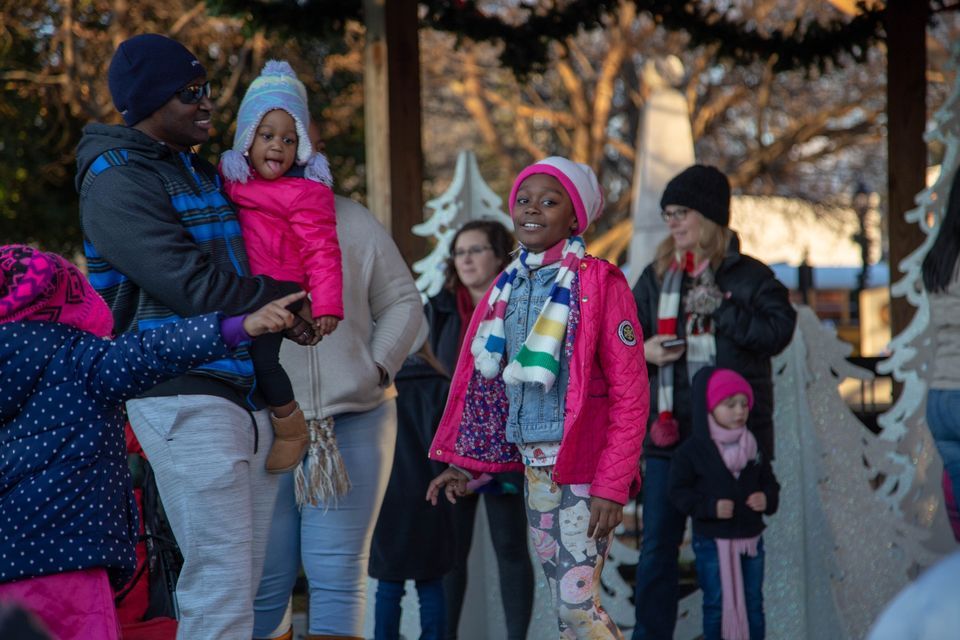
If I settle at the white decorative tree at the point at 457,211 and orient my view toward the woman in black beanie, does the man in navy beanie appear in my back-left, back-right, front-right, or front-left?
front-right

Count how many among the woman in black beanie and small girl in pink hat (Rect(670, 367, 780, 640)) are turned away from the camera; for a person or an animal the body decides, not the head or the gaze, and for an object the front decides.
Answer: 0

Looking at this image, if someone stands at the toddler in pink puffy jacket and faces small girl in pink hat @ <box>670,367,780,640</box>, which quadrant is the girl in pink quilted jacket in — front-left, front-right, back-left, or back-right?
front-right

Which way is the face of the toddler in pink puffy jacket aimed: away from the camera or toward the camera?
toward the camera

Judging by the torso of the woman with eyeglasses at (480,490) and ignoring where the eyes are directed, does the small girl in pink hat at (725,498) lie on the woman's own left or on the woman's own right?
on the woman's own left

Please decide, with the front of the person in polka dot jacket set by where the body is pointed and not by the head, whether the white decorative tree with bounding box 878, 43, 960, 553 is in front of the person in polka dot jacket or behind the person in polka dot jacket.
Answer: in front

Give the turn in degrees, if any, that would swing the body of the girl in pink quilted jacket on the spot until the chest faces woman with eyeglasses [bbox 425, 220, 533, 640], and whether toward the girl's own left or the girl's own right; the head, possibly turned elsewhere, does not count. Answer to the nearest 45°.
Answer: approximately 135° to the girl's own right

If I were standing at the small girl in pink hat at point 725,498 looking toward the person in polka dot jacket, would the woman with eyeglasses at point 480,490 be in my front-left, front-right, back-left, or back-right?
front-right

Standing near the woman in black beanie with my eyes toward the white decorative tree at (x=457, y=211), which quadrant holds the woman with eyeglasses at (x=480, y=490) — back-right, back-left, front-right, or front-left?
front-left

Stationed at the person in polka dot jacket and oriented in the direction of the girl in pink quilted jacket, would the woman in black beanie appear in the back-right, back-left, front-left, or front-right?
front-left

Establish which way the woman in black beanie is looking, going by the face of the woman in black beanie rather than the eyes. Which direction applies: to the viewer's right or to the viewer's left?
to the viewer's left

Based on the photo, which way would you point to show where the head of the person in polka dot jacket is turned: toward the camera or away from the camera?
away from the camera

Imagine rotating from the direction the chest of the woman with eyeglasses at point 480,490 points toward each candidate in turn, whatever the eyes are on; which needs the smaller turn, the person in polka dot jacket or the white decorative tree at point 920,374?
the person in polka dot jacket

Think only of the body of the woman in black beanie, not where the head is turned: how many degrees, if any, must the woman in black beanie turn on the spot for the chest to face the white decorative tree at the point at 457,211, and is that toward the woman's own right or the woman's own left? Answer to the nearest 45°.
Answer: approximately 90° to the woman's own right

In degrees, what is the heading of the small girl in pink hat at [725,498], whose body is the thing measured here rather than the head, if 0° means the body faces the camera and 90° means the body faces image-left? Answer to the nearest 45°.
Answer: approximately 315°

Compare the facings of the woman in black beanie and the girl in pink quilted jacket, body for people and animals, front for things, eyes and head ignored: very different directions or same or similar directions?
same or similar directions

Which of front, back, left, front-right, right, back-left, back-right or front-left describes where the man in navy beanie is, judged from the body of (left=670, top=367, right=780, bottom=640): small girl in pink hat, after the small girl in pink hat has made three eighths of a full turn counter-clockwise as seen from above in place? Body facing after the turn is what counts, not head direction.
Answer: back-left

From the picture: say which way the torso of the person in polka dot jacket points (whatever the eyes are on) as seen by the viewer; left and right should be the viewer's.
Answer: facing away from the viewer and to the right of the viewer
